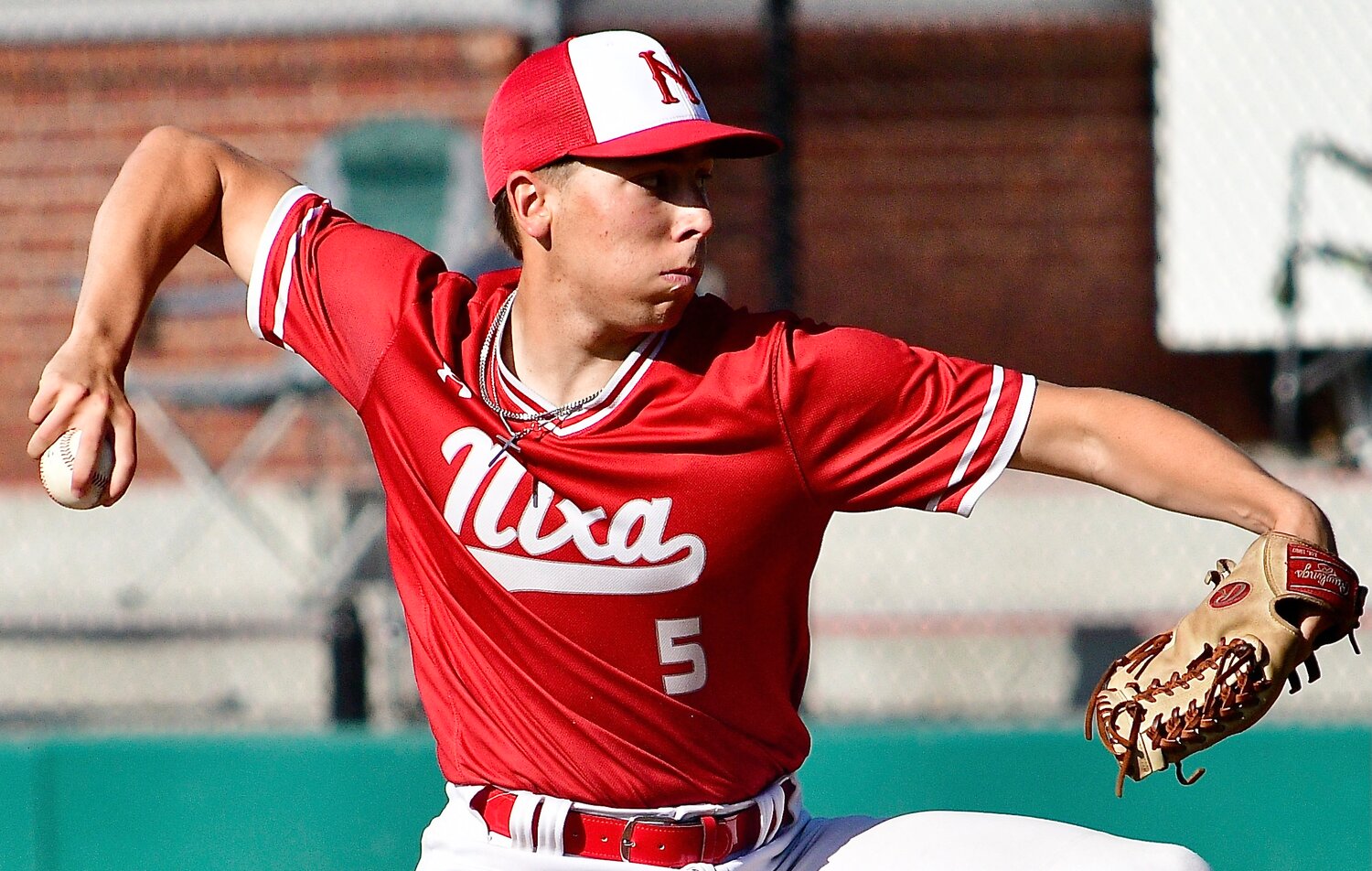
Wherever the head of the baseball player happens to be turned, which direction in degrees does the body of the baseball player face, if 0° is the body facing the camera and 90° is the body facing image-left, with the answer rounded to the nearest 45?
approximately 0°

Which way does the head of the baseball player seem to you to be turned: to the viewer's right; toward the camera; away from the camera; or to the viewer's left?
to the viewer's right

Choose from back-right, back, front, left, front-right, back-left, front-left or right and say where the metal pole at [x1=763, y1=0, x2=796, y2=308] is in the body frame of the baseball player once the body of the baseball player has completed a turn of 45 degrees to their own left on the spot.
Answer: back-left
